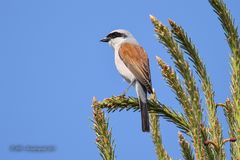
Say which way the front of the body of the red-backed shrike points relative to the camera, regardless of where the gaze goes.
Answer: to the viewer's left

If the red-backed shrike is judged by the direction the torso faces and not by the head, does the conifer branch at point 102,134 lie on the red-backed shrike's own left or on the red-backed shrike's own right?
on the red-backed shrike's own left
